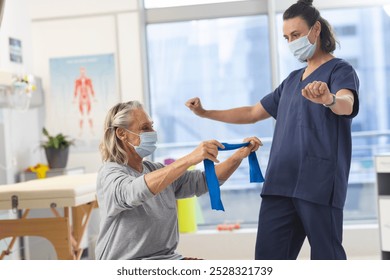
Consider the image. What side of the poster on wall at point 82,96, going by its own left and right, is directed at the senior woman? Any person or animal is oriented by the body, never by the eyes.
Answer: front

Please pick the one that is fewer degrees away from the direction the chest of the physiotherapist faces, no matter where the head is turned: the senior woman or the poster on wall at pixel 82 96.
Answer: the senior woman

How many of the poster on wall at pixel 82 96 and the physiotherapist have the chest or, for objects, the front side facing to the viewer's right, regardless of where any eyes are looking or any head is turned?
0

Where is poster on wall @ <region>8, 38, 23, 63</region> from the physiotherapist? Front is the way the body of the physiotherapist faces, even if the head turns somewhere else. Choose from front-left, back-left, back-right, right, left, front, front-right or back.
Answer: right

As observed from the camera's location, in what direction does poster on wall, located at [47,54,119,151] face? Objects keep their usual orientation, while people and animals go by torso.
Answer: facing the viewer

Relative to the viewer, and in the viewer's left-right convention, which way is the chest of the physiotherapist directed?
facing the viewer and to the left of the viewer

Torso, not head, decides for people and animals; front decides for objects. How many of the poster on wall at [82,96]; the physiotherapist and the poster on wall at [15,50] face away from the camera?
0

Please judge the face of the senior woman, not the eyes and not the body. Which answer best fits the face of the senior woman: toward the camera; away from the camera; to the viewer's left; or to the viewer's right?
to the viewer's right

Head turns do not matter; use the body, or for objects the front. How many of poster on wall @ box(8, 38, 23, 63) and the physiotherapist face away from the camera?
0

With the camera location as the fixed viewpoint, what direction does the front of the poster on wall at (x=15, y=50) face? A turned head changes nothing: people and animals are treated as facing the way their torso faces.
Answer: facing the viewer and to the right of the viewer
